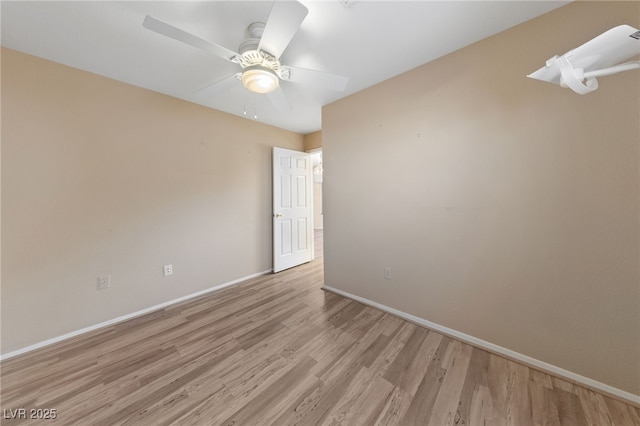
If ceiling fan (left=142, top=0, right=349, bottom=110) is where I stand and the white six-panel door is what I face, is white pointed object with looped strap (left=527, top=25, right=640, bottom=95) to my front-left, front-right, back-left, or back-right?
back-right

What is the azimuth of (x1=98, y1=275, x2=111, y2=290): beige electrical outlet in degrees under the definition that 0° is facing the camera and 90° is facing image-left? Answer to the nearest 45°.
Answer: approximately 0°

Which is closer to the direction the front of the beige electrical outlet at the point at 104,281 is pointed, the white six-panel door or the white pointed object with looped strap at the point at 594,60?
the white pointed object with looped strap

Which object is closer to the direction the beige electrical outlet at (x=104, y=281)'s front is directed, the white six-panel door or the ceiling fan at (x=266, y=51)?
the ceiling fan

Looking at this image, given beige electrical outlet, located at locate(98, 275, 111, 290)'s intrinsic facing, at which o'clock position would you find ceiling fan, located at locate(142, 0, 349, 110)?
The ceiling fan is roughly at 11 o'clock from the beige electrical outlet.

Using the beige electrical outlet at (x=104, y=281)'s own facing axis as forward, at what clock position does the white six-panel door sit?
The white six-panel door is roughly at 9 o'clock from the beige electrical outlet.

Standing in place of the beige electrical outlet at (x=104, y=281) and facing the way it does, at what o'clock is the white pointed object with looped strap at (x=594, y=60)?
The white pointed object with looped strap is roughly at 11 o'clock from the beige electrical outlet.
